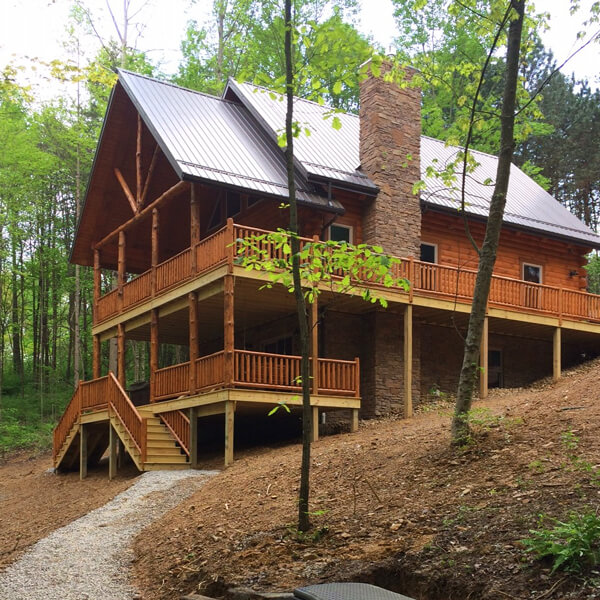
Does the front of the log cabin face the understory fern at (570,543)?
no

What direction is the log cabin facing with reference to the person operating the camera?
facing the viewer and to the left of the viewer
